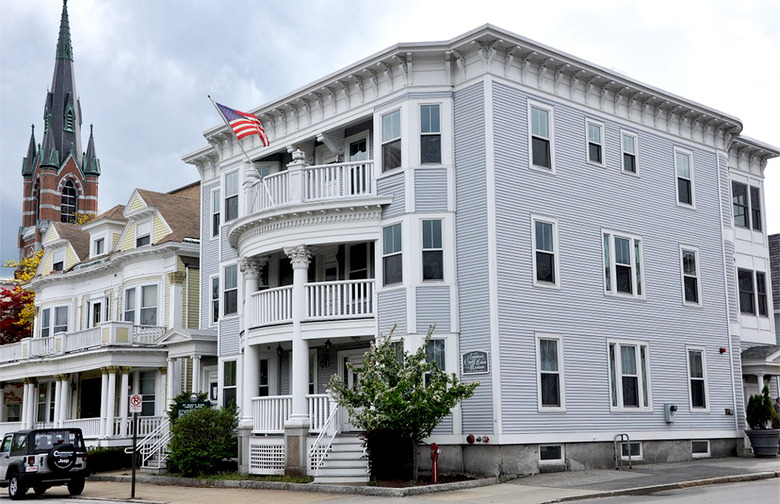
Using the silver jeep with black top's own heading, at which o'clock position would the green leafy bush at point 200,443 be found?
The green leafy bush is roughly at 4 o'clock from the silver jeep with black top.

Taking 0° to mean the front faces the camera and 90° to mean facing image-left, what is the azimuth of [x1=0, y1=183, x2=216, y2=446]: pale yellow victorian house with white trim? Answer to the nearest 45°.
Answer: approximately 45°

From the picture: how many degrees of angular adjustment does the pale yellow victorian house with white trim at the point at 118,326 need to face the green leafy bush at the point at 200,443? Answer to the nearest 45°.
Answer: approximately 45° to its left

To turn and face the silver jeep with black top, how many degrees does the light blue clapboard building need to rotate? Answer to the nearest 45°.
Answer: approximately 45° to its right

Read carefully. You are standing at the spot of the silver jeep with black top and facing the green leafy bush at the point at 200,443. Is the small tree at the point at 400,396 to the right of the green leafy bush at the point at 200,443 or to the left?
right

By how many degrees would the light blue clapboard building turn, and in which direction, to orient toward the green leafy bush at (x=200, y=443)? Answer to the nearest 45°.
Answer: approximately 45° to its right

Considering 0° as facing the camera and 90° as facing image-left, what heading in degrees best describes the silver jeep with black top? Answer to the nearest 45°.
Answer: approximately 135°

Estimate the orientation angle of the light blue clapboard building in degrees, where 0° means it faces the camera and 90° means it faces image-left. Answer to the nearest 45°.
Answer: approximately 45°

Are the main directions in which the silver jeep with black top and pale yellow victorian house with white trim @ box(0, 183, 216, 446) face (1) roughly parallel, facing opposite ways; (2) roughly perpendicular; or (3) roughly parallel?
roughly perpendicular
